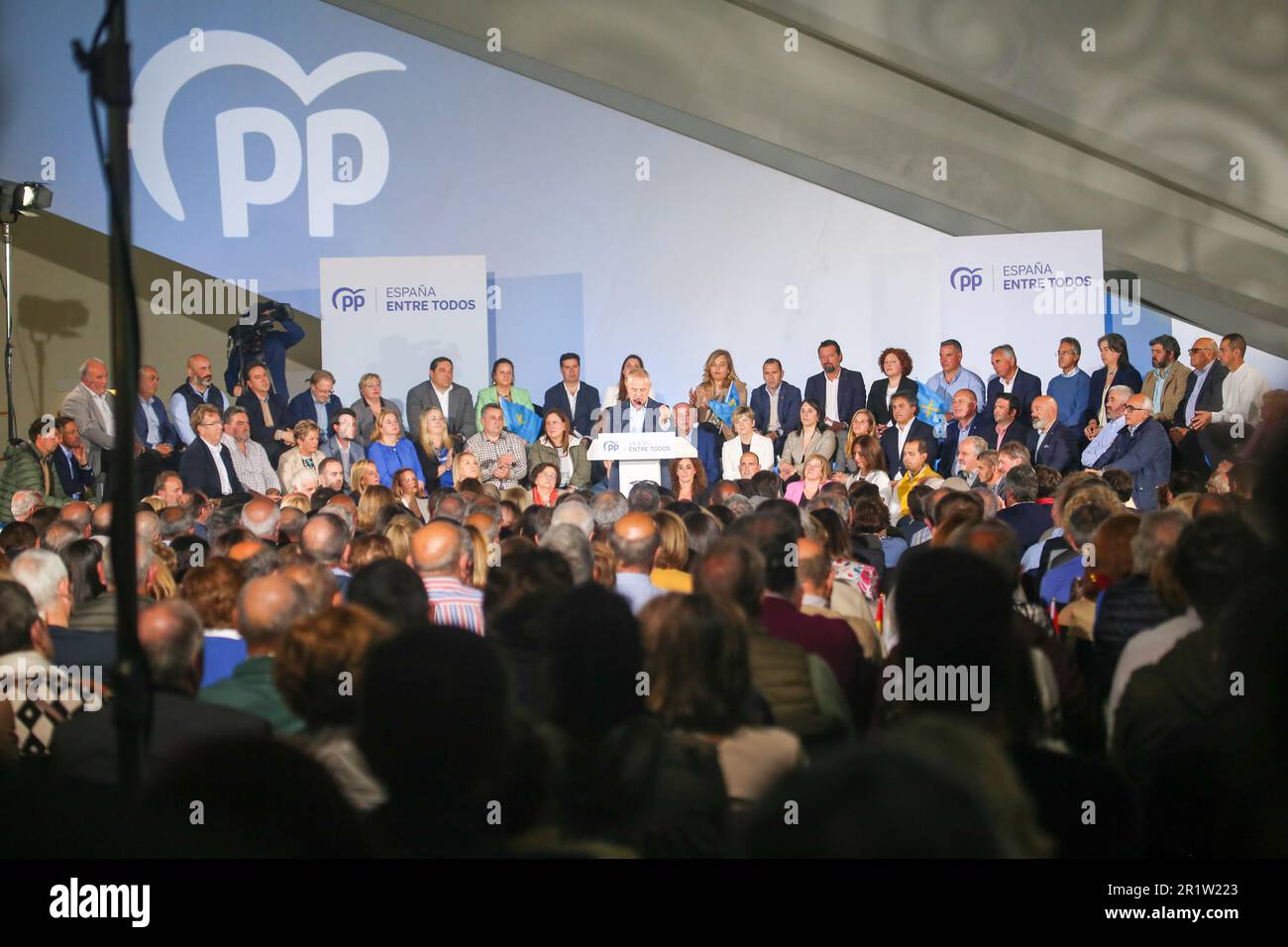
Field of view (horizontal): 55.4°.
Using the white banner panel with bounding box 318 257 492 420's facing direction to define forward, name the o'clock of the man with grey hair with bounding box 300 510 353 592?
The man with grey hair is roughly at 12 o'clock from the white banner panel.

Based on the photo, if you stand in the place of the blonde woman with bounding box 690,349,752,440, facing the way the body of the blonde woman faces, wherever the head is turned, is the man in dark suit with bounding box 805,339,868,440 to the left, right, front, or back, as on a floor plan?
left

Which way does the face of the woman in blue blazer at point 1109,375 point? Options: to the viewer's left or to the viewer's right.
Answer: to the viewer's left

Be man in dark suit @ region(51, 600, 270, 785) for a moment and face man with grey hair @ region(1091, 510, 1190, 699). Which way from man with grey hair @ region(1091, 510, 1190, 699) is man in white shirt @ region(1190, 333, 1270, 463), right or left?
left

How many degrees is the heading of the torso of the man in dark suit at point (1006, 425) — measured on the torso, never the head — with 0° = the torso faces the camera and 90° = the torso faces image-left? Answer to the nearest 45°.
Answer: approximately 45°

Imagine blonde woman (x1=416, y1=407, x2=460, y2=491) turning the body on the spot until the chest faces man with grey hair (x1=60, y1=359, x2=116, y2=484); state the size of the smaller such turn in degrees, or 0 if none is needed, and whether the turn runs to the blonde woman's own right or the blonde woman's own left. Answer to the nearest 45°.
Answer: approximately 135° to the blonde woman's own right

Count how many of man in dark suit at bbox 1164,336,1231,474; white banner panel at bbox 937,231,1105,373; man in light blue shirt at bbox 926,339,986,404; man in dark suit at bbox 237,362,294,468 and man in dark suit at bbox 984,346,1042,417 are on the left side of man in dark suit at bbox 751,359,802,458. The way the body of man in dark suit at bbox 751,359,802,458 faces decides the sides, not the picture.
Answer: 4

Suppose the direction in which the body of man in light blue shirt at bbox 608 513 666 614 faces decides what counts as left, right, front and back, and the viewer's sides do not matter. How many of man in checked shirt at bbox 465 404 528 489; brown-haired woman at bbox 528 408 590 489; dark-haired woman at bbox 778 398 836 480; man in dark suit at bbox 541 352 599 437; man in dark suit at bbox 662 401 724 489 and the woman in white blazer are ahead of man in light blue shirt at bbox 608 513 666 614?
6

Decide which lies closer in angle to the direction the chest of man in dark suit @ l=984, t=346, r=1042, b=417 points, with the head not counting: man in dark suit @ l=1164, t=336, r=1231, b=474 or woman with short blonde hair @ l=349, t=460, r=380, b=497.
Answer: the woman with short blonde hair

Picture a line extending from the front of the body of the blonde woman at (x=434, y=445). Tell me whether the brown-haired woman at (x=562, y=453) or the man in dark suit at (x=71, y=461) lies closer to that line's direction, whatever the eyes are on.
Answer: the brown-haired woman

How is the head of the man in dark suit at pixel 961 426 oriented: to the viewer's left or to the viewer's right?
to the viewer's left

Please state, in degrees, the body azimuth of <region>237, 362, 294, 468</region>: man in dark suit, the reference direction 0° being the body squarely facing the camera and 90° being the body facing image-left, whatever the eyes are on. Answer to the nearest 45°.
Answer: approximately 315°
